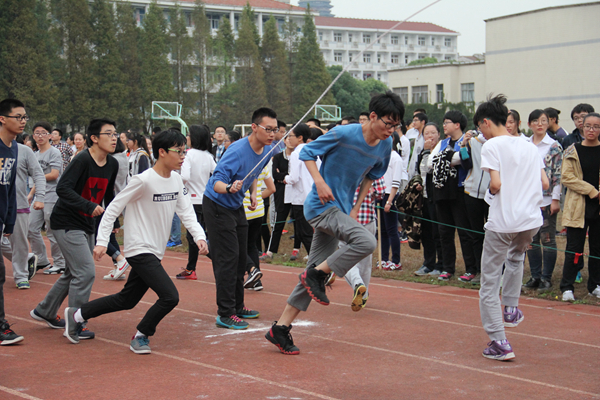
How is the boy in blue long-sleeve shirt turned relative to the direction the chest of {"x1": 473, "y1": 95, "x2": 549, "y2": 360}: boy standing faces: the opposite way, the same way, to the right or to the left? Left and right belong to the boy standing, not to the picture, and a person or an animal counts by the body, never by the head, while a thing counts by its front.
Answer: the opposite way

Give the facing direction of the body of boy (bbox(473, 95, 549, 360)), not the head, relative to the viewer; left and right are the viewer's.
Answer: facing away from the viewer and to the left of the viewer

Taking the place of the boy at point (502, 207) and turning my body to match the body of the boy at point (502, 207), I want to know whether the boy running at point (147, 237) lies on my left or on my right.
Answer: on my left

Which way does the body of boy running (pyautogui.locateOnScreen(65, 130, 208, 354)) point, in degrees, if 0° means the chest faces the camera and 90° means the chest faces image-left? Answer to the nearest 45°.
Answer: approximately 315°

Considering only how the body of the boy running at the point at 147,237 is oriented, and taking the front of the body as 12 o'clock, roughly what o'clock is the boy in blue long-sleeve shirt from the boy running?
The boy in blue long-sleeve shirt is roughly at 11 o'clock from the boy running.

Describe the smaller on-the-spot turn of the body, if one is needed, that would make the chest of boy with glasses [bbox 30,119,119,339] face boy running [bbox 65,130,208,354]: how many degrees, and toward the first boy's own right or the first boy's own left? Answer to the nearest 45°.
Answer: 0° — they already face them

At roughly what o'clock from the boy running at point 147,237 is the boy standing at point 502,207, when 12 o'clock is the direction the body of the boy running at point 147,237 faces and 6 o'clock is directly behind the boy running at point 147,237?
the boy standing at point 502,207 is roughly at 11 o'clock from the boy running at point 147,237.
